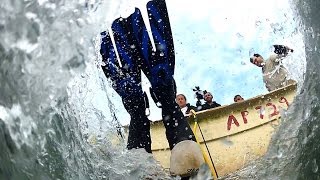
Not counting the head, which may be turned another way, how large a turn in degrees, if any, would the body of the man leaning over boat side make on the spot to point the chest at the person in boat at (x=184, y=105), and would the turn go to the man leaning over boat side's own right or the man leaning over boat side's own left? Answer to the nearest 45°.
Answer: approximately 45° to the man leaning over boat side's own right

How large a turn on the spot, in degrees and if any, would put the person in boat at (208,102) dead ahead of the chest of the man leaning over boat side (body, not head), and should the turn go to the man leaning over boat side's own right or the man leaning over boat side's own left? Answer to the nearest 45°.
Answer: approximately 45° to the man leaning over boat side's own right

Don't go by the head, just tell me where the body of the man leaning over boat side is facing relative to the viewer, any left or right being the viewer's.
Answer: facing the viewer and to the left of the viewer

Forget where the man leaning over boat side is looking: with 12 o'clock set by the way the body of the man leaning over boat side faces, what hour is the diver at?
The diver is roughly at 1 o'clock from the man leaning over boat side.
